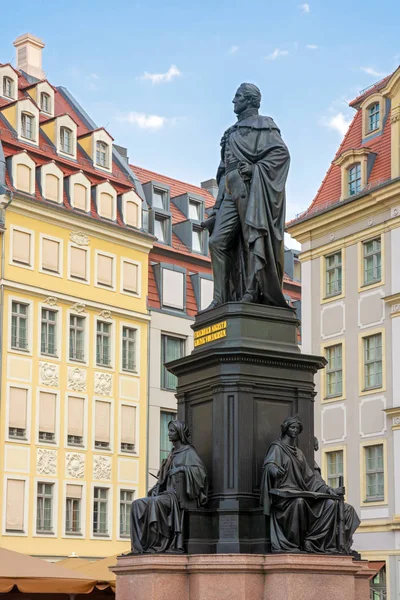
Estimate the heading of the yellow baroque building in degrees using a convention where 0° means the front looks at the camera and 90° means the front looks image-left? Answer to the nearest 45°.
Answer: approximately 315°

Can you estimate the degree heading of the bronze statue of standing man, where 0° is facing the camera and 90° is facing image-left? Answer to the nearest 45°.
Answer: approximately 45°
